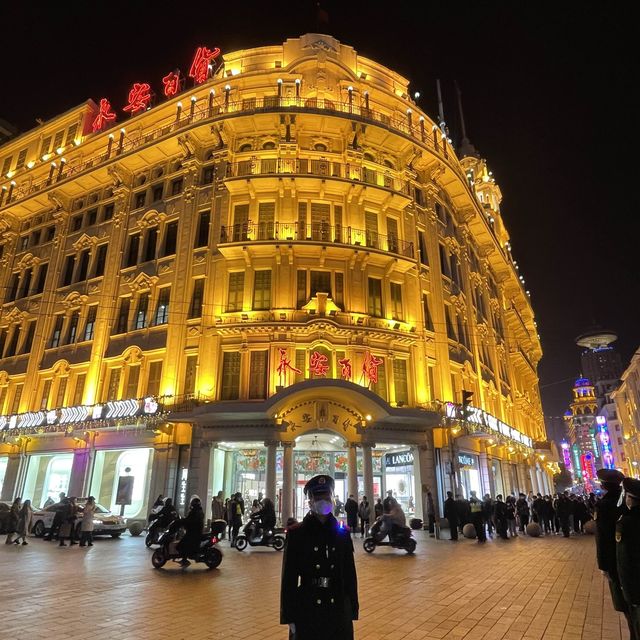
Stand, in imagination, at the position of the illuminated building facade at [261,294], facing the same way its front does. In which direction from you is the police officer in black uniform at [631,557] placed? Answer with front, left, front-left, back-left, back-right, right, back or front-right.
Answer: front

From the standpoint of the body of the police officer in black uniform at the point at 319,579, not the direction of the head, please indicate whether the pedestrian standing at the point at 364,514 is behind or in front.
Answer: behind

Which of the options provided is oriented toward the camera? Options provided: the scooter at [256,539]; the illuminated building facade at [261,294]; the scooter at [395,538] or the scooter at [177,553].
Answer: the illuminated building facade

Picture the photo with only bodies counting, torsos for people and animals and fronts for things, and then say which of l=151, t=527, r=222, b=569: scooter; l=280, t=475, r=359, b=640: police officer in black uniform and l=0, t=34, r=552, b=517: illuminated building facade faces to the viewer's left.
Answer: the scooter

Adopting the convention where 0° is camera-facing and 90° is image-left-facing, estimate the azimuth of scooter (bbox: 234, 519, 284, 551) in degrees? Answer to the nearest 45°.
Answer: approximately 90°

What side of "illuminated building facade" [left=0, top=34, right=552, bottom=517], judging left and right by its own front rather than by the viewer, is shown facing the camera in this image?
front

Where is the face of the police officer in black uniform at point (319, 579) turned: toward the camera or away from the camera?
toward the camera

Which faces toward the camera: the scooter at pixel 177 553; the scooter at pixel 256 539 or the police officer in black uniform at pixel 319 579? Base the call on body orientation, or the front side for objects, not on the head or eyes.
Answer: the police officer in black uniform

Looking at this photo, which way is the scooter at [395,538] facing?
to the viewer's left

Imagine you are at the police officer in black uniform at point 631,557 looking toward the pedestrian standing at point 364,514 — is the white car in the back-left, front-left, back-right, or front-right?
front-left

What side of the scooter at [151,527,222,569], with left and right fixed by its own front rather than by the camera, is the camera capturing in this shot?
left
